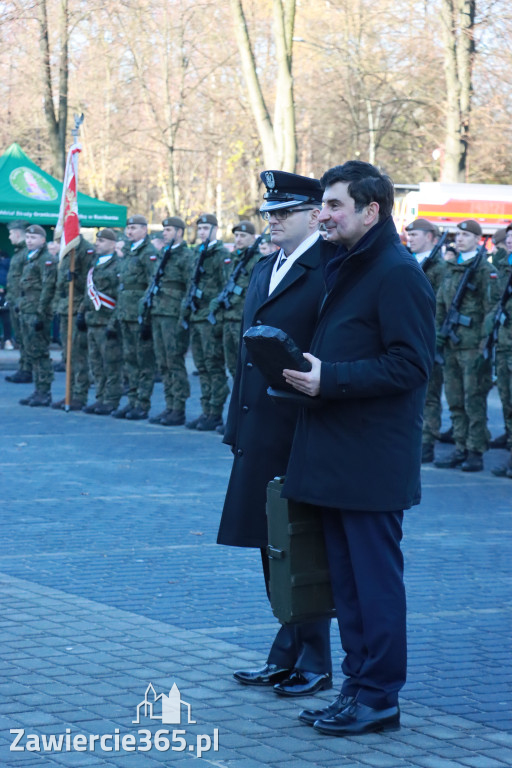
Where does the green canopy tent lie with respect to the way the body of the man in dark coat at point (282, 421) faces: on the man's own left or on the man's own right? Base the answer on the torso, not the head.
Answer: on the man's own right

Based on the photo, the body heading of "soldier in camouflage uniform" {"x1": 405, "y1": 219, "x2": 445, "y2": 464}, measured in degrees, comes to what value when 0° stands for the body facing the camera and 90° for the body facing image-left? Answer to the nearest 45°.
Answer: approximately 45°

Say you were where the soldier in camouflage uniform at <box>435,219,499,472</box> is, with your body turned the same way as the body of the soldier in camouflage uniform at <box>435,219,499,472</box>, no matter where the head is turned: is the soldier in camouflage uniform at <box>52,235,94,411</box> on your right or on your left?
on your right
